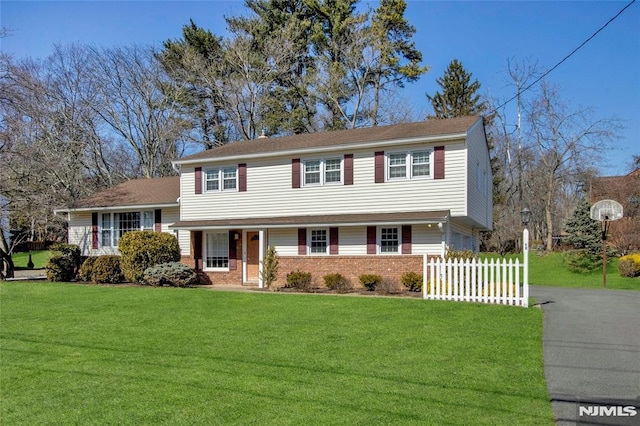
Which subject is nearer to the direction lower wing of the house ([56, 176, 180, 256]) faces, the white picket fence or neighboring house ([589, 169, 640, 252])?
the white picket fence

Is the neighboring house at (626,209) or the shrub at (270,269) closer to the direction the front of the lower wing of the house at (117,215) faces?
the shrub

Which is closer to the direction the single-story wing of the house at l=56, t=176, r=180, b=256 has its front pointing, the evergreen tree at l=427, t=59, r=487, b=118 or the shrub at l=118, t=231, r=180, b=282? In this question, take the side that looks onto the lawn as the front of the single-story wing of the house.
the shrub

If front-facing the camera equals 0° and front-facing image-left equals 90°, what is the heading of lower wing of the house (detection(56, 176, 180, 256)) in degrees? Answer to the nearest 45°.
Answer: approximately 0°

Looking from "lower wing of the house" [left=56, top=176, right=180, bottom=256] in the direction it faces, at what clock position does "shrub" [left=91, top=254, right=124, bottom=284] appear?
The shrub is roughly at 12 o'clock from the lower wing of the house.

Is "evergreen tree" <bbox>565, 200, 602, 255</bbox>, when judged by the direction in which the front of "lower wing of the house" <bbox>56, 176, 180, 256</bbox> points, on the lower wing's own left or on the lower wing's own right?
on the lower wing's own left

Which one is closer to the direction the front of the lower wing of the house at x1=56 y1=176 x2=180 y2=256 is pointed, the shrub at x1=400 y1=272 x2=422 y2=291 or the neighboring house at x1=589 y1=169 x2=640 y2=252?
the shrub
